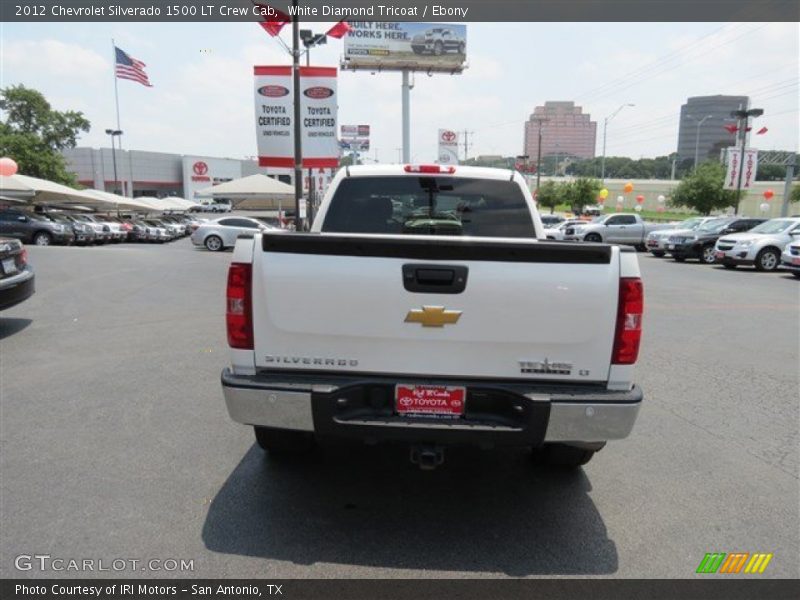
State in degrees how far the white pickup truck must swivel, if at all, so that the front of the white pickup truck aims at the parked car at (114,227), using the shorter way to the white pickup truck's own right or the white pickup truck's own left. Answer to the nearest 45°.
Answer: approximately 45° to the white pickup truck's own left

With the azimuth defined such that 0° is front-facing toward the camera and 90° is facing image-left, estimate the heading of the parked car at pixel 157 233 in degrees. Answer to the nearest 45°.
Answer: approximately 315°

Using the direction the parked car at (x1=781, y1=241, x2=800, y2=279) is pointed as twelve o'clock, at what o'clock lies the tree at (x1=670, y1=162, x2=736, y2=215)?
The tree is roughly at 4 o'clock from the parked car.

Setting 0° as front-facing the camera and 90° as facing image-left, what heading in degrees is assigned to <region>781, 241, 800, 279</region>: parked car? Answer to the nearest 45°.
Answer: approximately 45°

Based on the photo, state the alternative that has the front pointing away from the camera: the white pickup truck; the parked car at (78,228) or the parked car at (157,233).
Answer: the white pickup truck

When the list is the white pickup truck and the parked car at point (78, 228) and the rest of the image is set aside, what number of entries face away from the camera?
1

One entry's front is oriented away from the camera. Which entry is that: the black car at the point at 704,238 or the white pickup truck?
the white pickup truck

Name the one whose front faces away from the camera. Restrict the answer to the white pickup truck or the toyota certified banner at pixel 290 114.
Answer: the white pickup truck

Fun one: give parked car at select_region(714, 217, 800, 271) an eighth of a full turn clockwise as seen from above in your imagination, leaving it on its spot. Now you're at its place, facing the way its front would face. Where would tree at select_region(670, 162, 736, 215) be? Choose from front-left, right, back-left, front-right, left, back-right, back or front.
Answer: right

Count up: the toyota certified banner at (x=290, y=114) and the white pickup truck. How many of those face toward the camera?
1

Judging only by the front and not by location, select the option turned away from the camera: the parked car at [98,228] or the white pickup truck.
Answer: the white pickup truck

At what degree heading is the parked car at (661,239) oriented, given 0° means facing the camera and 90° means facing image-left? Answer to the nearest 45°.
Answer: approximately 45°
